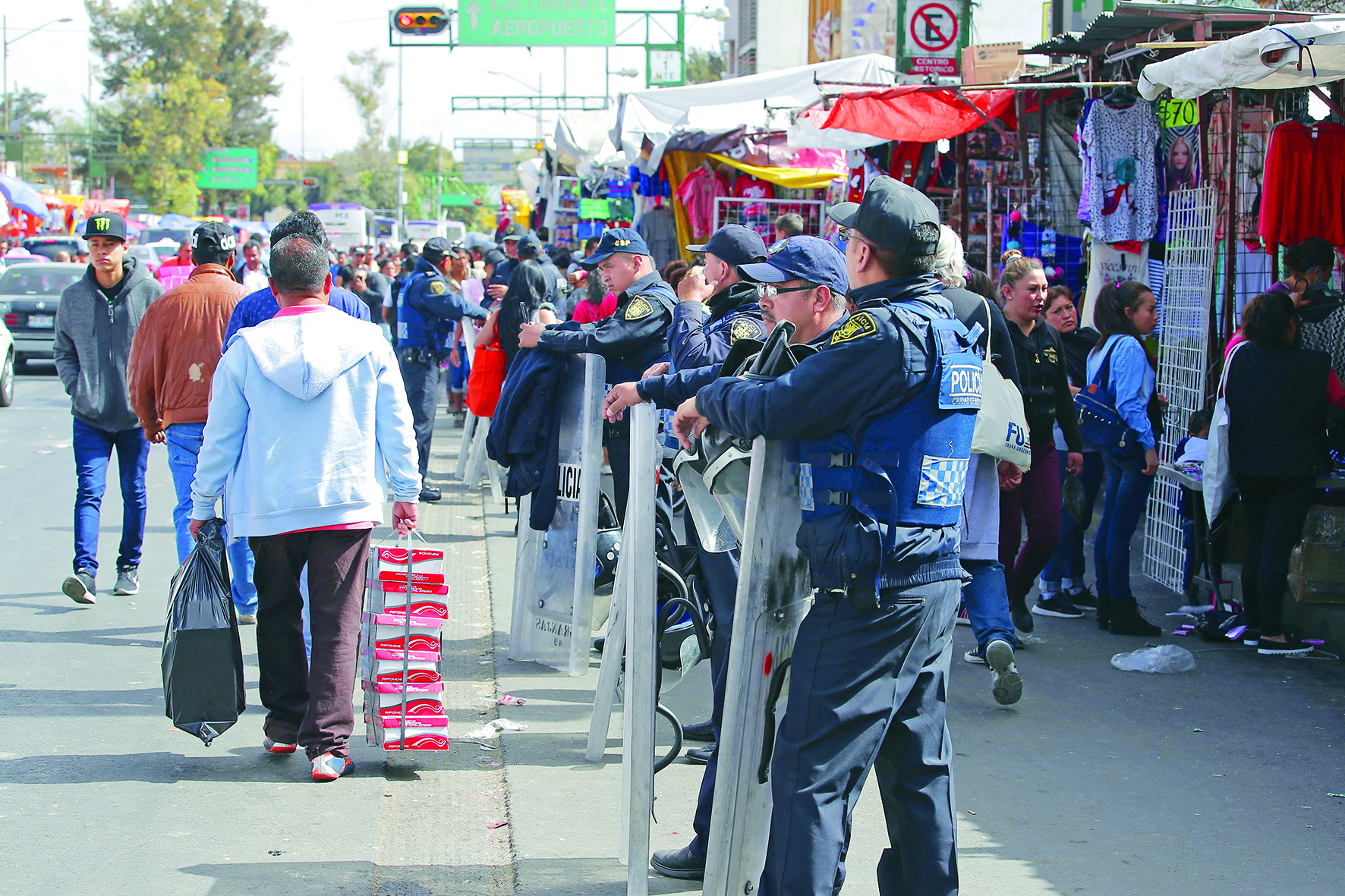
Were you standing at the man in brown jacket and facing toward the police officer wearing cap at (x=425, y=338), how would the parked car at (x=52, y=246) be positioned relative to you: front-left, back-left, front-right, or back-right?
front-left

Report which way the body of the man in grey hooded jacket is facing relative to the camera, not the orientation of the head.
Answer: toward the camera

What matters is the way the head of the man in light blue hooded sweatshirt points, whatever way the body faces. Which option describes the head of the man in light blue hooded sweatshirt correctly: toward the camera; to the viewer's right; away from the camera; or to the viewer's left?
away from the camera

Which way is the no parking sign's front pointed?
toward the camera

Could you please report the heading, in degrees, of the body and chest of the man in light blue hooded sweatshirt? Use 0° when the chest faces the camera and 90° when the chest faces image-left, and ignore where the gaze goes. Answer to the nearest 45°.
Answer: approximately 180°

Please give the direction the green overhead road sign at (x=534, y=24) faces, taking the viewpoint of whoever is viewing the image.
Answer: facing the viewer

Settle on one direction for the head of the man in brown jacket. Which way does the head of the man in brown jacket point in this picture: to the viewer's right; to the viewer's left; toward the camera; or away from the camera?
away from the camera

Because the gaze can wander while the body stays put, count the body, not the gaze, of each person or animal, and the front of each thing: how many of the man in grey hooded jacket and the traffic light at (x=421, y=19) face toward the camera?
2

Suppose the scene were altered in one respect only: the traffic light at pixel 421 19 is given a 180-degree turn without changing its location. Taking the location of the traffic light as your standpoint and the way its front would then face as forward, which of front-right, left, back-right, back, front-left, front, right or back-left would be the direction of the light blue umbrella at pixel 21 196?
front-left

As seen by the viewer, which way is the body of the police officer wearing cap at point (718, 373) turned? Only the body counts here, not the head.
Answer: to the viewer's left

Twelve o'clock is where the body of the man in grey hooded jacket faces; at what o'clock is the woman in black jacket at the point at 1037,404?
The woman in black jacket is roughly at 10 o'clock from the man in grey hooded jacket.
